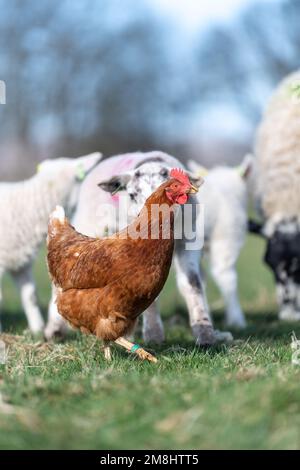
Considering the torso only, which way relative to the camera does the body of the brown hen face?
to the viewer's right

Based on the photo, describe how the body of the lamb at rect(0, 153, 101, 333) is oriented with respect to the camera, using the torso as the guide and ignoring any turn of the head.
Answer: to the viewer's right
